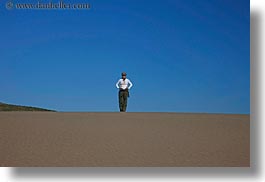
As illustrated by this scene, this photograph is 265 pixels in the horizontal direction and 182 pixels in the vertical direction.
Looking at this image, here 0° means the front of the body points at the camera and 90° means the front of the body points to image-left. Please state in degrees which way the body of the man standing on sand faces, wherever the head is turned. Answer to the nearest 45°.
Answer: approximately 0°
